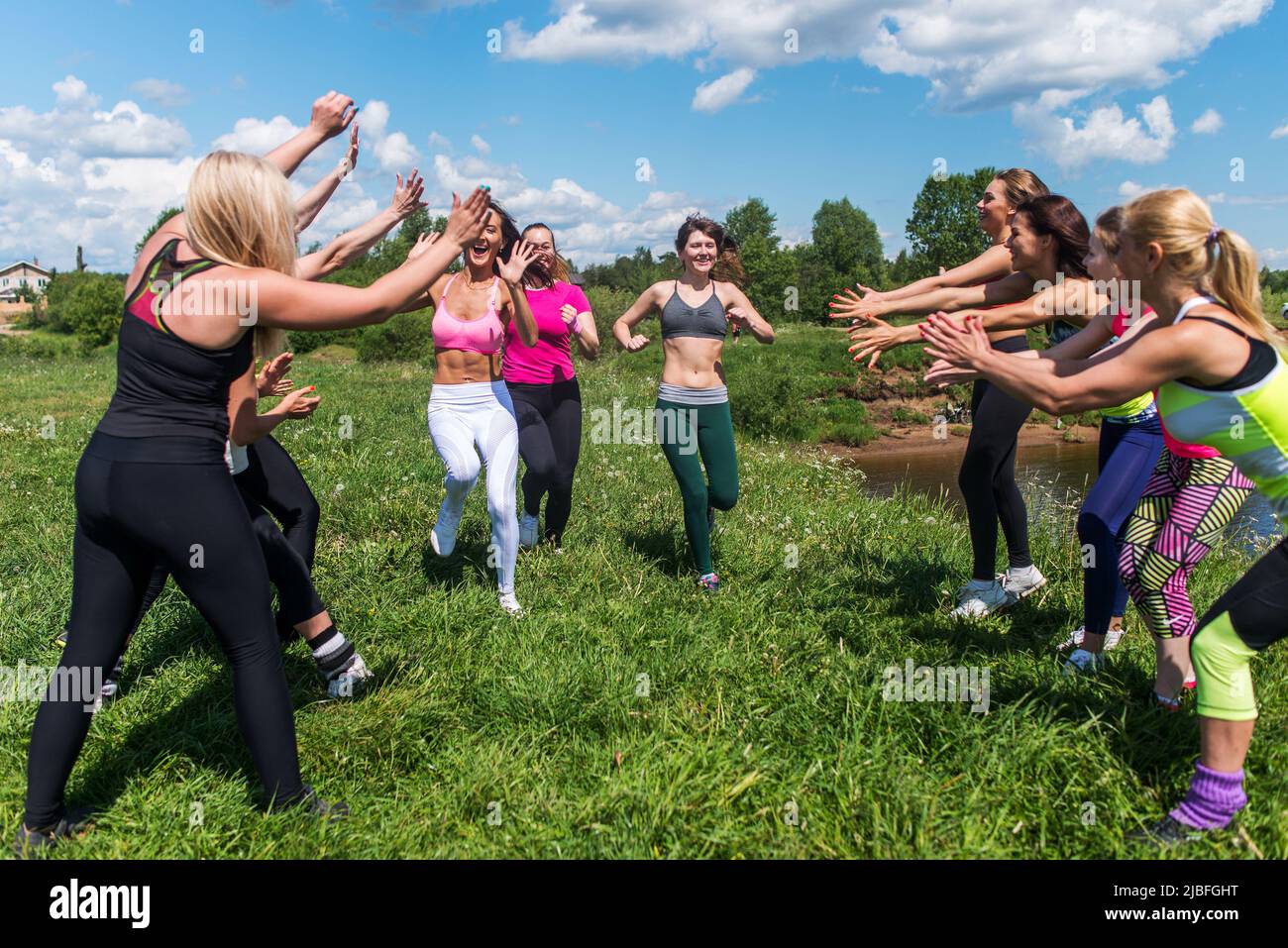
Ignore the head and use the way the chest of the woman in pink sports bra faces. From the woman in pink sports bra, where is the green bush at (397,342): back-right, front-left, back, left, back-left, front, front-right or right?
back

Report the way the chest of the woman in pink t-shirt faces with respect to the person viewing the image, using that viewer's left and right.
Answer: facing the viewer

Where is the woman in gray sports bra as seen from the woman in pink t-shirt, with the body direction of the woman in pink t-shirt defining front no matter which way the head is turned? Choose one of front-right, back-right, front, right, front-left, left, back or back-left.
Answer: front-left

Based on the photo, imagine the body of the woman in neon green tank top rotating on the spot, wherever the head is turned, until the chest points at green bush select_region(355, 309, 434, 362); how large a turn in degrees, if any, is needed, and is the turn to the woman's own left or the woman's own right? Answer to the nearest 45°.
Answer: approximately 45° to the woman's own right

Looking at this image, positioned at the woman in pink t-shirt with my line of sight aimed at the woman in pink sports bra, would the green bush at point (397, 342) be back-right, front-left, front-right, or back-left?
back-right

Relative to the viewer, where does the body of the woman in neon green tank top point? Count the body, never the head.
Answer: to the viewer's left

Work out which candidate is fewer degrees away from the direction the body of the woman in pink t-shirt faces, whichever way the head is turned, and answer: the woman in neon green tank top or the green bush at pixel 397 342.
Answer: the woman in neon green tank top

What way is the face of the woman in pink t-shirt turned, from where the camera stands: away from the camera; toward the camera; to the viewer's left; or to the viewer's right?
toward the camera

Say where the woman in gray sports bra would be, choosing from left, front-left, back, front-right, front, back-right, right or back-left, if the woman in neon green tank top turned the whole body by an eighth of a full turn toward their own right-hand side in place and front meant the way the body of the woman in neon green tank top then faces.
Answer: front

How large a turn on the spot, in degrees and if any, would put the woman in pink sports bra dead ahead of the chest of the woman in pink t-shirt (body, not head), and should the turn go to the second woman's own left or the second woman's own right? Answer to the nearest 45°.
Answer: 0° — they already face them

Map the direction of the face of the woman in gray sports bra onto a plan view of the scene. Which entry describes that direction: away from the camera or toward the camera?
toward the camera

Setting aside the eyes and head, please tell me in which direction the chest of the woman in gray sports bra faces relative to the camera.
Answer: toward the camera

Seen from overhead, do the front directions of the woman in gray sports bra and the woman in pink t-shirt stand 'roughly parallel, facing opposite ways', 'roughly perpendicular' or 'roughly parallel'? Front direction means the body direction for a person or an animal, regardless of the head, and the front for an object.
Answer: roughly parallel

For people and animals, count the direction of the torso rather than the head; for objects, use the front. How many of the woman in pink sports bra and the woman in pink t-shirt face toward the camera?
2

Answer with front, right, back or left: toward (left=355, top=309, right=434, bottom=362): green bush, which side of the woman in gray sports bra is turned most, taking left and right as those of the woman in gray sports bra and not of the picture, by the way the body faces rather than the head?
back
